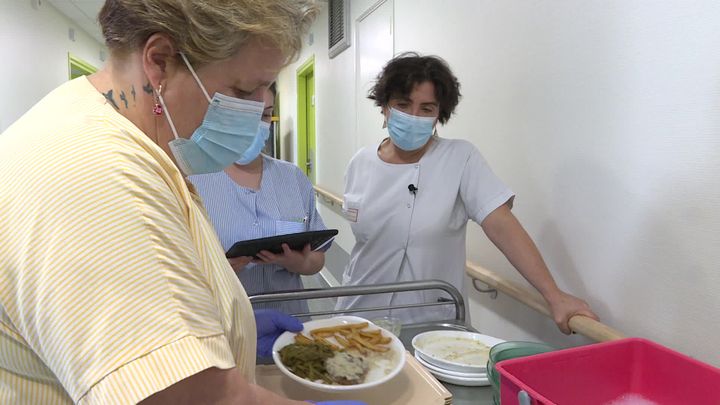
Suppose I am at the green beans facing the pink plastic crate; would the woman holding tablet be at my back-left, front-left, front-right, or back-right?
back-left

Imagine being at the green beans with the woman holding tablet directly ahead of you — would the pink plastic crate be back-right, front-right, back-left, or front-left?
back-right

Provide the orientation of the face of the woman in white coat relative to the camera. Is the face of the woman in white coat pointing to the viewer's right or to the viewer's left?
to the viewer's left

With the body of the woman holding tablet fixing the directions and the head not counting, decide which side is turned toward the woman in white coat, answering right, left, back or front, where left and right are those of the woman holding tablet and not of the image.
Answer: left

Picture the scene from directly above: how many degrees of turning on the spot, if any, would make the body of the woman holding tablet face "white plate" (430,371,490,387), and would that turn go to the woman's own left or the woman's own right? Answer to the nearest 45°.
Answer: approximately 45° to the woman's own left

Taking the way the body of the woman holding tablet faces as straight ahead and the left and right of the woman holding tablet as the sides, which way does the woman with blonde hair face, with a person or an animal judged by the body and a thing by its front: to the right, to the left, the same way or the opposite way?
to the left

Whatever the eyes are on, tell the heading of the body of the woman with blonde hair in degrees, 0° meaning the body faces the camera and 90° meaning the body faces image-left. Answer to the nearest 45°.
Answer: approximately 270°

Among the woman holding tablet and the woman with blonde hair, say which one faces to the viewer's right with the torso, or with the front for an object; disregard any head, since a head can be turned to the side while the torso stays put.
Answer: the woman with blonde hair

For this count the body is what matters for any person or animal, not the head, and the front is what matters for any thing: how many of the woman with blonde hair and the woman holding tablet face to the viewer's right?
1
